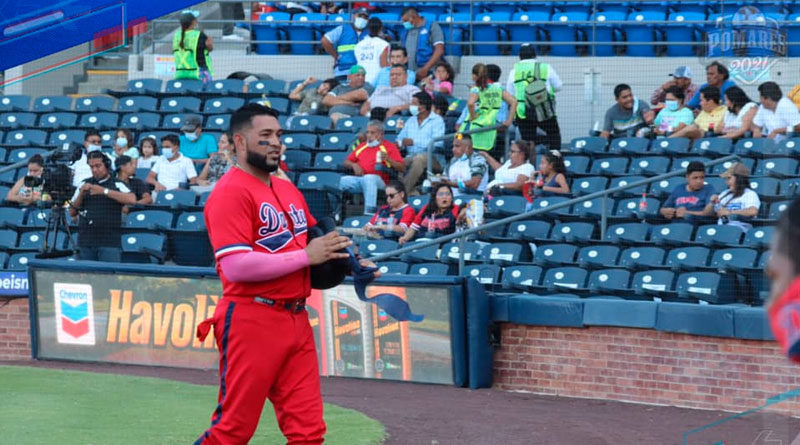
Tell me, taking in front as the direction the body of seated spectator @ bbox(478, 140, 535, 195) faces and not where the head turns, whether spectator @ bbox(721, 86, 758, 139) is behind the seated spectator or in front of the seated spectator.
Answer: behind

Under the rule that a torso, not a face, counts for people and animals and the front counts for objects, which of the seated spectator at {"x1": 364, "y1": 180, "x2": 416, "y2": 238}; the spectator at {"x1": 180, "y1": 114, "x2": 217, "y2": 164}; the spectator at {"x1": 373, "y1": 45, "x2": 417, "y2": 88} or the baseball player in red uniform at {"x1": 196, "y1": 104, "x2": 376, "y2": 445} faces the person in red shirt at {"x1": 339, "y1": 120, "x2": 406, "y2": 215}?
the spectator at {"x1": 373, "y1": 45, "x2": 417, "y2": 88}

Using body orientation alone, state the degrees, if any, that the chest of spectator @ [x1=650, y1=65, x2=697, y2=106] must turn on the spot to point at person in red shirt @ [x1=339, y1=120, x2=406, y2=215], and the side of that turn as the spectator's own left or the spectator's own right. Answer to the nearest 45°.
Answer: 0° — they already face them

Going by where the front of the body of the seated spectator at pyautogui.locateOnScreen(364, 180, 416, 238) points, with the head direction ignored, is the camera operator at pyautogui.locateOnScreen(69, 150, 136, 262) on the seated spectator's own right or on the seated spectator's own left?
on the seated spectator's own right

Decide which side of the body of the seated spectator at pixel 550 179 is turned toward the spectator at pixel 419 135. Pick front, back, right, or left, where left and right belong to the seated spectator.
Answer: right

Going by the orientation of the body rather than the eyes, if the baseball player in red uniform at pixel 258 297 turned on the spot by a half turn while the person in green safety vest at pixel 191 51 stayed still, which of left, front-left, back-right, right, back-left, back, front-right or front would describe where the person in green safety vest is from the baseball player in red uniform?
front-right

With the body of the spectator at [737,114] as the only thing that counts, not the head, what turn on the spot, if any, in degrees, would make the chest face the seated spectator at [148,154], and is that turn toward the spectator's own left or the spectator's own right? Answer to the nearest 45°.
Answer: approximately 45° to the spectator's own right
